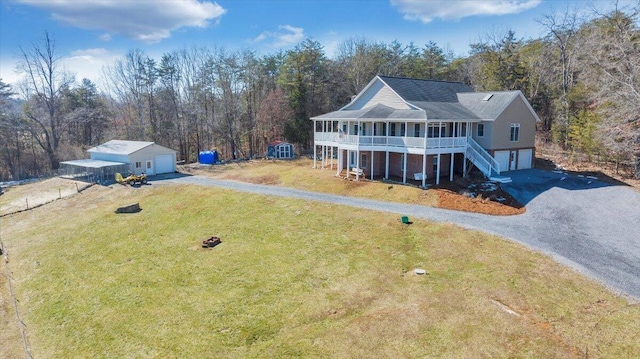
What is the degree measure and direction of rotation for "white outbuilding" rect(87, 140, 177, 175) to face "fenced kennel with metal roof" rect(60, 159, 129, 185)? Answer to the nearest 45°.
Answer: approximately 135° to its right

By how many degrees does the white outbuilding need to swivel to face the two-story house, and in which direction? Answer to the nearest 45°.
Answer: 0° — it already faces it

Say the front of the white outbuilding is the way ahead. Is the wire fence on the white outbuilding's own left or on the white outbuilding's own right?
on the white outbuilding's own right

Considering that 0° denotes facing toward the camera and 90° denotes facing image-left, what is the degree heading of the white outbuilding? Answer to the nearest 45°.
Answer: approximately 315°

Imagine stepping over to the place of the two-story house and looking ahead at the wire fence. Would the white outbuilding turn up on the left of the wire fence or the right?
right
